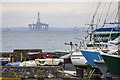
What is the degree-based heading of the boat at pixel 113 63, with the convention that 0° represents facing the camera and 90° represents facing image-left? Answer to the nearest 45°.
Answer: approximately 90°
